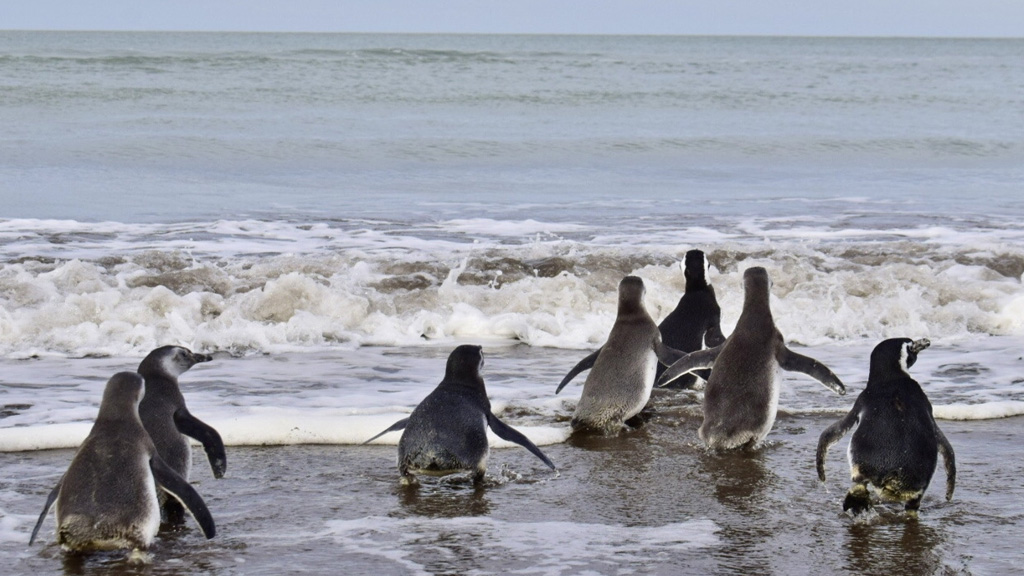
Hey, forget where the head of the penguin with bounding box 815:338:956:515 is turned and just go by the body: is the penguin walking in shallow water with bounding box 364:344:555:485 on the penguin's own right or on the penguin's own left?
on the penguin's own left

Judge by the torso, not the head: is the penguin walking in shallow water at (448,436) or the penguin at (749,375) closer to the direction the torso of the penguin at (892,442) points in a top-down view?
the penguin

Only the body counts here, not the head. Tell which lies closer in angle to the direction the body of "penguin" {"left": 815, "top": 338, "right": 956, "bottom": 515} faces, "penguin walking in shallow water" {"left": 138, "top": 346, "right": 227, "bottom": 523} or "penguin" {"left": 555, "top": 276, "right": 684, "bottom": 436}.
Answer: the penguin

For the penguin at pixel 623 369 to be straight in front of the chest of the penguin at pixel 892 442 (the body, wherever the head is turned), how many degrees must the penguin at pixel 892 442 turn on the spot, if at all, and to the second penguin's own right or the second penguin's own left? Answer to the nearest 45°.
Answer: approximately 45° to the second penguin's own left

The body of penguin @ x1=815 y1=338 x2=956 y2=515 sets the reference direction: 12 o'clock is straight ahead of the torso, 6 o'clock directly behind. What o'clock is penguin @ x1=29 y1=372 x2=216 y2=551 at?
penguin @ x1=29 y1=372 x2=216 y2=551 is roughly at 8 o'clock from penguin @ x1=815 y1=338 x2=956 y2=515.

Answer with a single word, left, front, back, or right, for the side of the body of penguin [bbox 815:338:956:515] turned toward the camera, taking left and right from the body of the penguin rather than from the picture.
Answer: back

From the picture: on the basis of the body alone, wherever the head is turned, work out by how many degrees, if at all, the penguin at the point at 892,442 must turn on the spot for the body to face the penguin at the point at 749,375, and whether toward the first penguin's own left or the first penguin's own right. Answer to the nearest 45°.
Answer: approximately 45° to the first penguin's own left

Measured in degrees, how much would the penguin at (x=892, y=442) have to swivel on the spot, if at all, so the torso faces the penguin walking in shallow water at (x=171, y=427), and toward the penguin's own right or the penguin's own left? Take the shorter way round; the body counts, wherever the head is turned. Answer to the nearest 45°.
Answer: approximately 90° to the penguin's own left

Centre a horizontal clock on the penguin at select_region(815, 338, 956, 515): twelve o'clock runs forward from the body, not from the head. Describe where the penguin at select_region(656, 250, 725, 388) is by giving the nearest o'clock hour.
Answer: the penguin at select_region(656, 250, 725, 388) is roughly at 11 o'clock from the penguin at select_region(815, 338, 956, 515).

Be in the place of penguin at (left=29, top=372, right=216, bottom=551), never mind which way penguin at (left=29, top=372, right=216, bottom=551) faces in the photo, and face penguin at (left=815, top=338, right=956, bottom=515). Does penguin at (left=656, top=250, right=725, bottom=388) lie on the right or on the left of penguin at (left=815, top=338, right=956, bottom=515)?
left

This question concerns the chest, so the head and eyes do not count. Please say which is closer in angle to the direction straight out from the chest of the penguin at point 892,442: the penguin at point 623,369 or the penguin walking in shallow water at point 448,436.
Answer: the penguin
